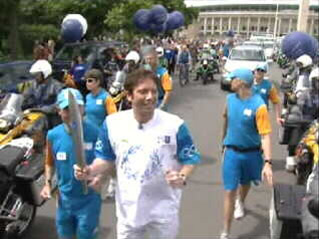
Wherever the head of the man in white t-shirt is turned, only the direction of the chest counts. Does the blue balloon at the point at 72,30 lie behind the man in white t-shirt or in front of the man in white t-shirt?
behind

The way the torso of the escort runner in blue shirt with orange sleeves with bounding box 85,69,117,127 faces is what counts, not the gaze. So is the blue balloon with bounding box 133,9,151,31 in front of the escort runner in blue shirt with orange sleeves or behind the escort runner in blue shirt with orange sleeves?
behind

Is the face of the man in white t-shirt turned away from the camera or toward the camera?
toward the camera

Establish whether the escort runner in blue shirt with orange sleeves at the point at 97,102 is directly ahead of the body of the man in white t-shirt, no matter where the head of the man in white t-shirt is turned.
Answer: no

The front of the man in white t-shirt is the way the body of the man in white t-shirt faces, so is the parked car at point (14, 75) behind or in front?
behind

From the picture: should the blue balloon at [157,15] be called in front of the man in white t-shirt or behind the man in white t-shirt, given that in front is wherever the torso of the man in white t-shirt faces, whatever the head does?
behind

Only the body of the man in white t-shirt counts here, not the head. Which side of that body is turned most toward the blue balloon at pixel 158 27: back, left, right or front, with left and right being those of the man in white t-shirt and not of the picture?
back

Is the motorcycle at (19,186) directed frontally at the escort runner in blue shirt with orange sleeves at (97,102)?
no

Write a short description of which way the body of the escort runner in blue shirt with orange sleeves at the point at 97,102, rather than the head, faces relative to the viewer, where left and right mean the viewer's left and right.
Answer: facing the viewer and to the left of the viewer

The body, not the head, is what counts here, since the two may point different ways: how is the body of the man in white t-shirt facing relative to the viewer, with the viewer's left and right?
facing the viewer

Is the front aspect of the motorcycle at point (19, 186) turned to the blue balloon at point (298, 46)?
no
